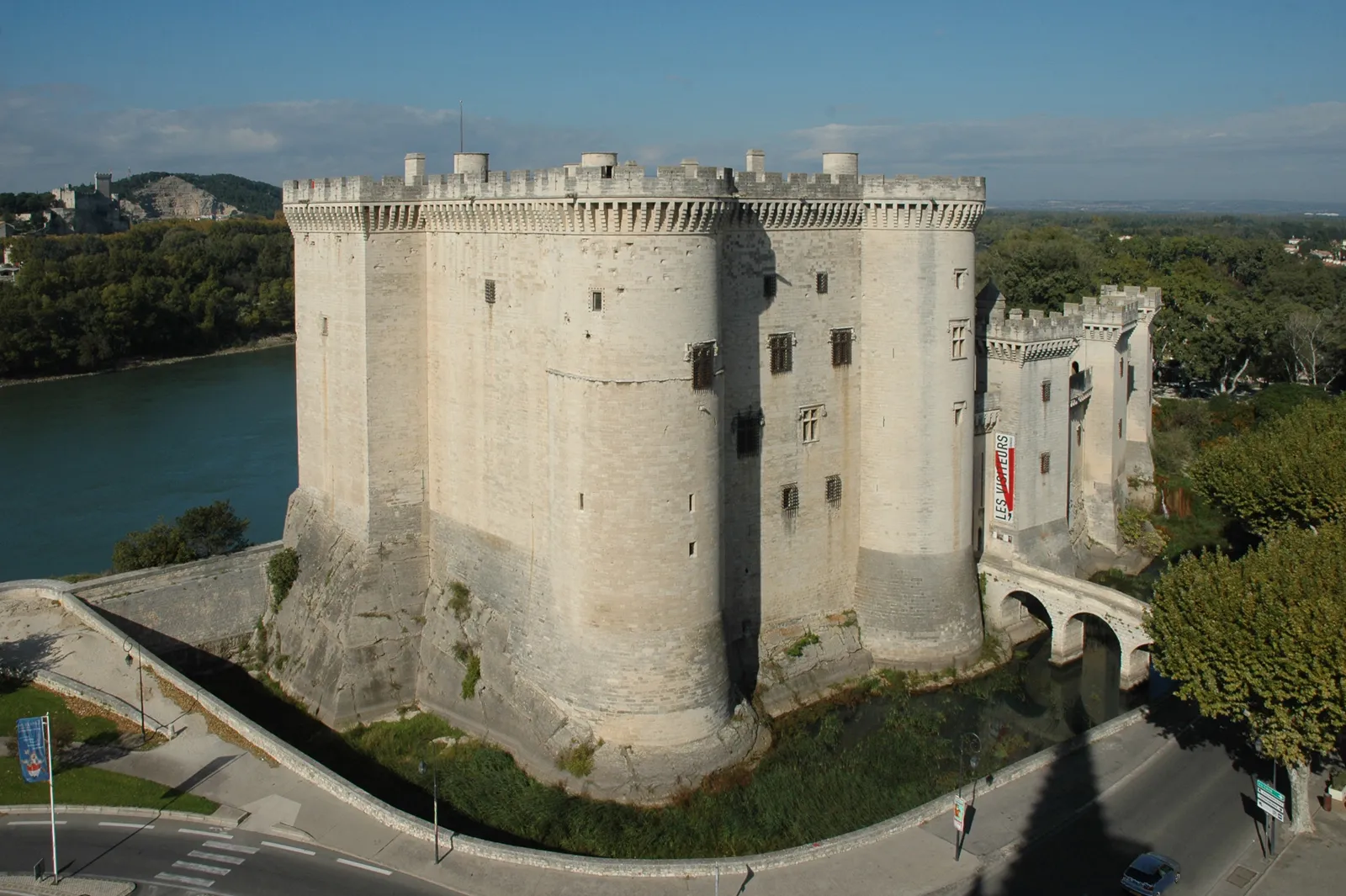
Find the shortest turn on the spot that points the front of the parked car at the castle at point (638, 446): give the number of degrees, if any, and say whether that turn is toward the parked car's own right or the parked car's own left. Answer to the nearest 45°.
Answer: approximately 90° to the parked car's own left

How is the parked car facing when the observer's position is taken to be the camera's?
facing away from the viewer and to the right of the viewer

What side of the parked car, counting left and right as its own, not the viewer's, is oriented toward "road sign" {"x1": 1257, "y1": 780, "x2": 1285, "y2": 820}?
front

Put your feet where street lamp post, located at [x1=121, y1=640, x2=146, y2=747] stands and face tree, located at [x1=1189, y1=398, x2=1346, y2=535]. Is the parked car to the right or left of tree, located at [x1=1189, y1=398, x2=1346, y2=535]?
right

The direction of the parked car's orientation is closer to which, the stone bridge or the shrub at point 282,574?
the stone bridge

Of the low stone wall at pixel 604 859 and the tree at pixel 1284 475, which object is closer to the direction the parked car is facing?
the tree
